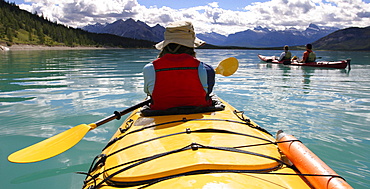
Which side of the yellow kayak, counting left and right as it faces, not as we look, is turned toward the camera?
back

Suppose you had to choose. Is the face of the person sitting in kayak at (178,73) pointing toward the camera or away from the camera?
away from the camera

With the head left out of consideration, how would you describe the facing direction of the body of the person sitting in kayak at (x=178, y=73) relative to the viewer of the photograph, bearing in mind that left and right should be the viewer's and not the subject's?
facing away from the viewer

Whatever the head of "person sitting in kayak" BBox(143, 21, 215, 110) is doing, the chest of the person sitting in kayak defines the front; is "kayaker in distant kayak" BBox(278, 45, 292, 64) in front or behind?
in front
